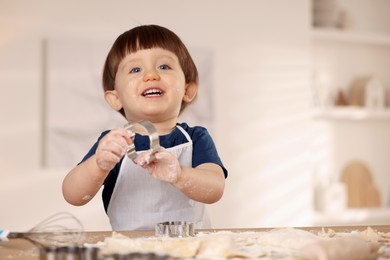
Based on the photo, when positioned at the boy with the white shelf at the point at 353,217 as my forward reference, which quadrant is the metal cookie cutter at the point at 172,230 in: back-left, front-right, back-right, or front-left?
back-right

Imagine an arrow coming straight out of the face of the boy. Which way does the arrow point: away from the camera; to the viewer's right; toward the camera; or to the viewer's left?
toward the camera

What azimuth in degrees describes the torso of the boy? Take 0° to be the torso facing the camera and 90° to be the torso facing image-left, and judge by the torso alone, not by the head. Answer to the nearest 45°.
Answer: approximately 0°

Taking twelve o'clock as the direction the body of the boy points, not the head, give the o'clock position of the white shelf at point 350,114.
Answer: The white shelf is roughly at 7 o'clock from the boy.

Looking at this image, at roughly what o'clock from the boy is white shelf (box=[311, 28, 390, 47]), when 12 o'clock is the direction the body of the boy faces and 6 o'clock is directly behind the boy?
The white shelf is roughly at 7 o'clock from the boy.

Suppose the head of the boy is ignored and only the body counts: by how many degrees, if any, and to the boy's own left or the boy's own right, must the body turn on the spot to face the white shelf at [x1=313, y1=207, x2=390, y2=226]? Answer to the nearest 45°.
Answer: approximately 135° to the boy's own left

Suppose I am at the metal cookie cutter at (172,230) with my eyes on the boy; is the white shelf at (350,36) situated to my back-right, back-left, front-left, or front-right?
front-right
